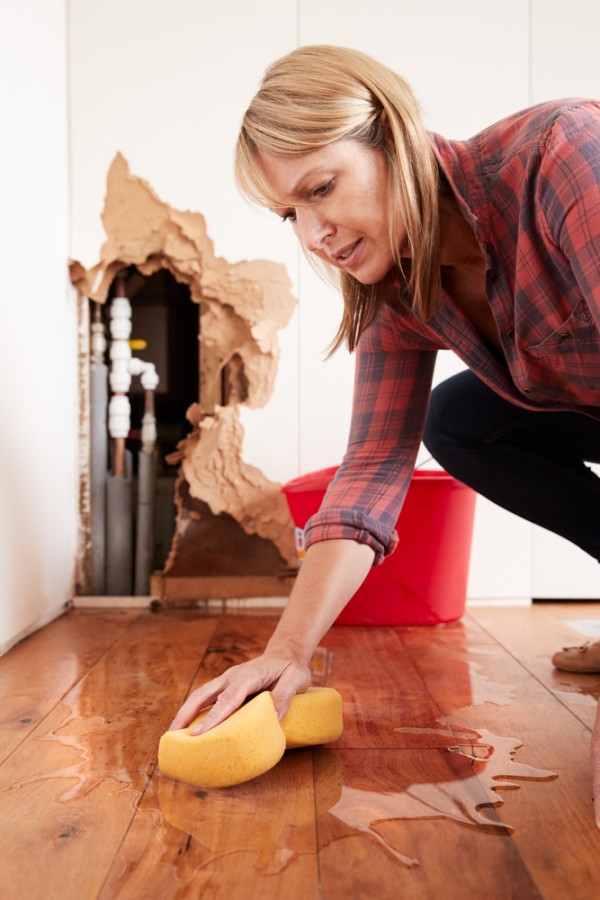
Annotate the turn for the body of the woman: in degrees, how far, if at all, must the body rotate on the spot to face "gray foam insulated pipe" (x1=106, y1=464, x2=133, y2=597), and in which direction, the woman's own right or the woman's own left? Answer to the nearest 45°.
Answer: approximately 90° to the woman's own right

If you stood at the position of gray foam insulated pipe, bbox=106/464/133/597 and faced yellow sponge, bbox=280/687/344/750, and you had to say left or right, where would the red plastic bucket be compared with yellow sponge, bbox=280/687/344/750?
left

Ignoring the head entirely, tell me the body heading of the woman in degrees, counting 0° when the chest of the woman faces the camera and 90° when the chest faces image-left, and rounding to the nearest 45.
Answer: approximately 45°

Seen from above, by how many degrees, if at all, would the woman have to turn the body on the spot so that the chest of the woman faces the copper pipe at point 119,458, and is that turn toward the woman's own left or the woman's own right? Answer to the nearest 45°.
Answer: approximately 90° to the woman's own right

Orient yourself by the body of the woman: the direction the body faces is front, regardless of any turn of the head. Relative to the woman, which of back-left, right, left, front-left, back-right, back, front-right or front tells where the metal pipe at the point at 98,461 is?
right
